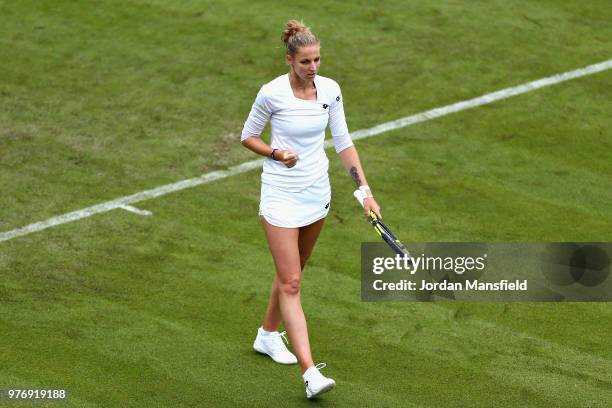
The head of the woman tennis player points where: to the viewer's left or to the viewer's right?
to the viewer's right

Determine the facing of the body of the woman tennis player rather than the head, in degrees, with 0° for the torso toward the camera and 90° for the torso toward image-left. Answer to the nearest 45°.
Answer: approximately 315°
